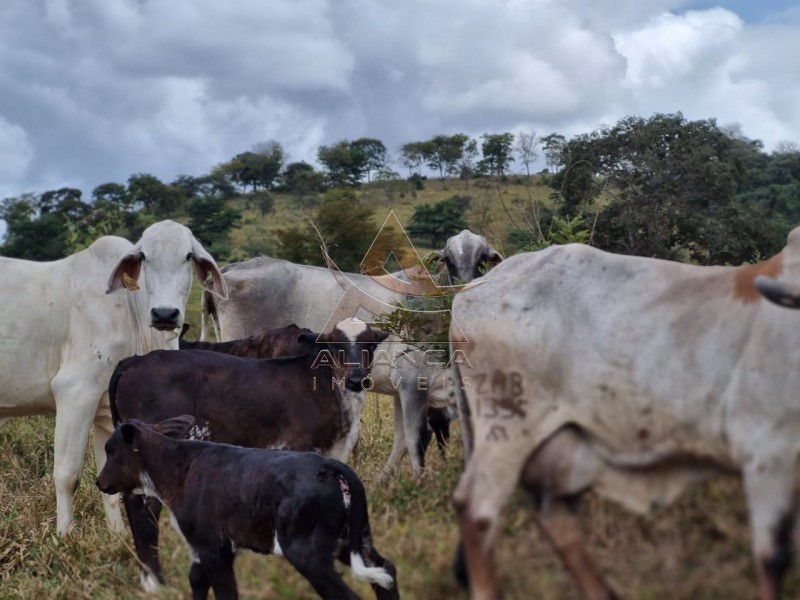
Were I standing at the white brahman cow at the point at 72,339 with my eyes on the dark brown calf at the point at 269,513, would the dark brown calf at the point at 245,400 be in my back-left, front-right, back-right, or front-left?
front-left

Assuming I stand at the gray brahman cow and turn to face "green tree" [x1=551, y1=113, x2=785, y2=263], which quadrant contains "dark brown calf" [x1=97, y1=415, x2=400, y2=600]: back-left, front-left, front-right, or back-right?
back-right

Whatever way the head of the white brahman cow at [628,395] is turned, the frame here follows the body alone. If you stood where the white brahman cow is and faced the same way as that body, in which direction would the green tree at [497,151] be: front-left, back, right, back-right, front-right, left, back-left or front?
left

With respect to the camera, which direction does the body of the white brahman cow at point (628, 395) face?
to the viewer's right

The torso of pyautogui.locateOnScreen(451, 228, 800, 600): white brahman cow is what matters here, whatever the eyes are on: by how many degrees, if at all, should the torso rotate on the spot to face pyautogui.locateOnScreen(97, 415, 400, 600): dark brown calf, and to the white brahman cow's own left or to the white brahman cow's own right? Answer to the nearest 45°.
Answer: approximately 135° to the white brahman cow's own left

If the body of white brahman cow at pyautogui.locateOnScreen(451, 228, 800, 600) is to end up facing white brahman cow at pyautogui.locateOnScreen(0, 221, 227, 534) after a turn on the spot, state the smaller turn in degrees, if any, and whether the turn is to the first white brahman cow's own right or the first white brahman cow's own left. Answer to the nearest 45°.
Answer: approximately 135° to the first white brahman cow's own left

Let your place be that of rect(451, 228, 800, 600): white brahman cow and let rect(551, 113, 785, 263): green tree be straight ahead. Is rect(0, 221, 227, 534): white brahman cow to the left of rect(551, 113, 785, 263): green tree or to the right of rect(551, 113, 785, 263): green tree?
left

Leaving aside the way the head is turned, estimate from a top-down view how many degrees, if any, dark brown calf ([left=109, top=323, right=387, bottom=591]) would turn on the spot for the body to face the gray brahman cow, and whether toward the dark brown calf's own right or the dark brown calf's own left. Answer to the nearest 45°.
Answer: approximately 45° to the dark brown calf's own left

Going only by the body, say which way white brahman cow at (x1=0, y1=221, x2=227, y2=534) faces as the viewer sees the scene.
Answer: to the viewer's right

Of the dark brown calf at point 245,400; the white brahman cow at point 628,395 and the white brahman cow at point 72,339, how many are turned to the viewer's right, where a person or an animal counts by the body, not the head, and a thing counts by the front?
3

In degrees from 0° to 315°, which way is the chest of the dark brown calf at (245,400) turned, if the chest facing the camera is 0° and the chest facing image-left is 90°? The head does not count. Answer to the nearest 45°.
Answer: approximately 270°

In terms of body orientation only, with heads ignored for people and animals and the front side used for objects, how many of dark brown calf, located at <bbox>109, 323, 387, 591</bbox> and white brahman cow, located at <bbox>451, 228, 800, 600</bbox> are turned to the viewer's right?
2

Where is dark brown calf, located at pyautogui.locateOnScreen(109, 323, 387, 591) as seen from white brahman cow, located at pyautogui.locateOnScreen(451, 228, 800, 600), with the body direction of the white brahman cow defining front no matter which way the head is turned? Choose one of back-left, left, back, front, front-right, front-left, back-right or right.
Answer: back-left
